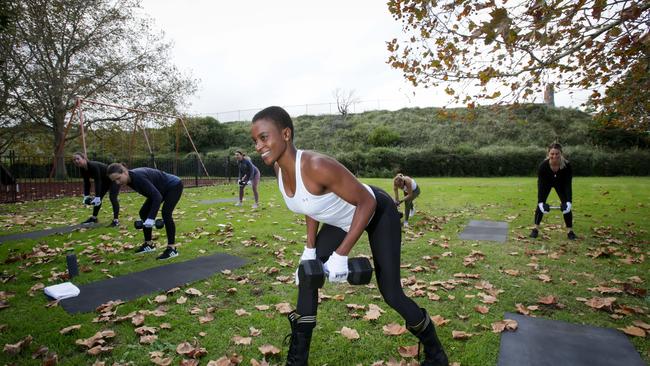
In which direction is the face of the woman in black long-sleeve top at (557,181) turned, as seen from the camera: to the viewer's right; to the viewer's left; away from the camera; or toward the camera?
toward the camera

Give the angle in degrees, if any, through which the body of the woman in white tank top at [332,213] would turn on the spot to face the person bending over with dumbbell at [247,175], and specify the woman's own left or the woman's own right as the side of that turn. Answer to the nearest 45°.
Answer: approximately 135° to the woman's own right

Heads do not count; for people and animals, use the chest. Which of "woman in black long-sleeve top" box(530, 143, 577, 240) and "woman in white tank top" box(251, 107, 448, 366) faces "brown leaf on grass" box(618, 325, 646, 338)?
the woman in black long-sleeve top

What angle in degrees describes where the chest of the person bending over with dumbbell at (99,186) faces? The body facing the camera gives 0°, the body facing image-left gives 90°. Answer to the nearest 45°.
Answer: approximately 45°

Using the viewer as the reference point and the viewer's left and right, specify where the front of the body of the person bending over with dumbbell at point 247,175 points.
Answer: facing the viewer and to the left of the viewer

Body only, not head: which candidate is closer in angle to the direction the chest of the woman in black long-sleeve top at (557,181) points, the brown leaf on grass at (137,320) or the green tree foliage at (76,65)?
the brown leaf on grass

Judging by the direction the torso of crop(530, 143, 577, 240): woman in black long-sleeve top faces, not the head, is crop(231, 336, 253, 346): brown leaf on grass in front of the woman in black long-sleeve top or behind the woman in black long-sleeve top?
in front

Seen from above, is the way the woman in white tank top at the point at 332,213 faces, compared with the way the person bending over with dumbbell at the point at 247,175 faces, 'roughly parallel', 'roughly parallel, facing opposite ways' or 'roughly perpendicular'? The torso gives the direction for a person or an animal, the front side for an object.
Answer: roughly parallel

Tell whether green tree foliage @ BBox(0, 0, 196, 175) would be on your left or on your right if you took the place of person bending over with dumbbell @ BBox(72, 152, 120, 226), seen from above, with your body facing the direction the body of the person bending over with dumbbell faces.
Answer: on your right

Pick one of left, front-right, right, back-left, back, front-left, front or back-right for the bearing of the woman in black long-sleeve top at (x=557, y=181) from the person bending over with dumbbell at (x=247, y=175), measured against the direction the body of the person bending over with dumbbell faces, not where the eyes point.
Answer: left

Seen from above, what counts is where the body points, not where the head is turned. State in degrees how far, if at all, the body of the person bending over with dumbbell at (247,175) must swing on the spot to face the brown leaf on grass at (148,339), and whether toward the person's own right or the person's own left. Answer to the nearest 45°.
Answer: approximately 45° to the person's own left

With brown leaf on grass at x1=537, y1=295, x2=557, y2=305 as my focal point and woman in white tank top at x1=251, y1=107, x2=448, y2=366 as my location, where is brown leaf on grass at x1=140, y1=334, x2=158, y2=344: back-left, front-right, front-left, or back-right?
back-left

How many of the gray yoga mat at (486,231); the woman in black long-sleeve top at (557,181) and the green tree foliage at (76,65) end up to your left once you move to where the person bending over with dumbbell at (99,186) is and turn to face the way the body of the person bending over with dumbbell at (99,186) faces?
2

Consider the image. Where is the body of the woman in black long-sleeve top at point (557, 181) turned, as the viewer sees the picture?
toward the camera

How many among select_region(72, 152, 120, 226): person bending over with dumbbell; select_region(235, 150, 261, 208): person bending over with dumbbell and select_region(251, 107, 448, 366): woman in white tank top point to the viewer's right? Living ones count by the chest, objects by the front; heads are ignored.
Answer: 0
